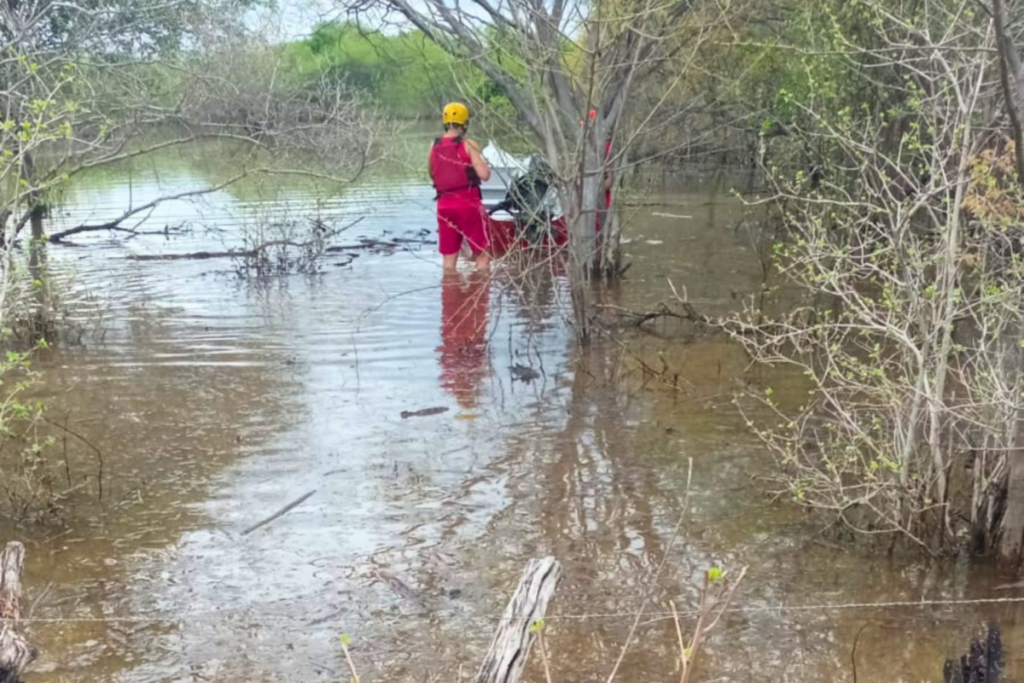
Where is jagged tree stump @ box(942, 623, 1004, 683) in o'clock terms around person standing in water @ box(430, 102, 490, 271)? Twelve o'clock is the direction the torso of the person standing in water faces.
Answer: The jagged tree stump is roughly at 4 o'clock from the person standing in water.

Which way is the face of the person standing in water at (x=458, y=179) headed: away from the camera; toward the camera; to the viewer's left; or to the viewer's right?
away from the camera

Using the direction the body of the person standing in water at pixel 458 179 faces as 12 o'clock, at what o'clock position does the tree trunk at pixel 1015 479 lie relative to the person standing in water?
The tree trunk is roughly at 4 o'clock from the person standing in water.

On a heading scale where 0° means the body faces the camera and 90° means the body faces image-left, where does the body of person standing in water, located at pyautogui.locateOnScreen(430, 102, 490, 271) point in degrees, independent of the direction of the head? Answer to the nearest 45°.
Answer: approximately 225°

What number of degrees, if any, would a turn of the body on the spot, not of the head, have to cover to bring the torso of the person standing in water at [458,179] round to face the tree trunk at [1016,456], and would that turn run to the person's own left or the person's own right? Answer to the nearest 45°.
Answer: approximately 135° to the person's own right

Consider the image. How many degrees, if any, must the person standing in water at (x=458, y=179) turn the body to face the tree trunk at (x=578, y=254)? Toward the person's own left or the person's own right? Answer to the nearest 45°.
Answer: approximately 135° to the person's own right

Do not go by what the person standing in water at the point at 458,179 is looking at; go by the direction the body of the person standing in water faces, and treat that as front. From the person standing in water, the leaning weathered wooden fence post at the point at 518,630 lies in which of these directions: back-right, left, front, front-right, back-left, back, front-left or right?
back-right
